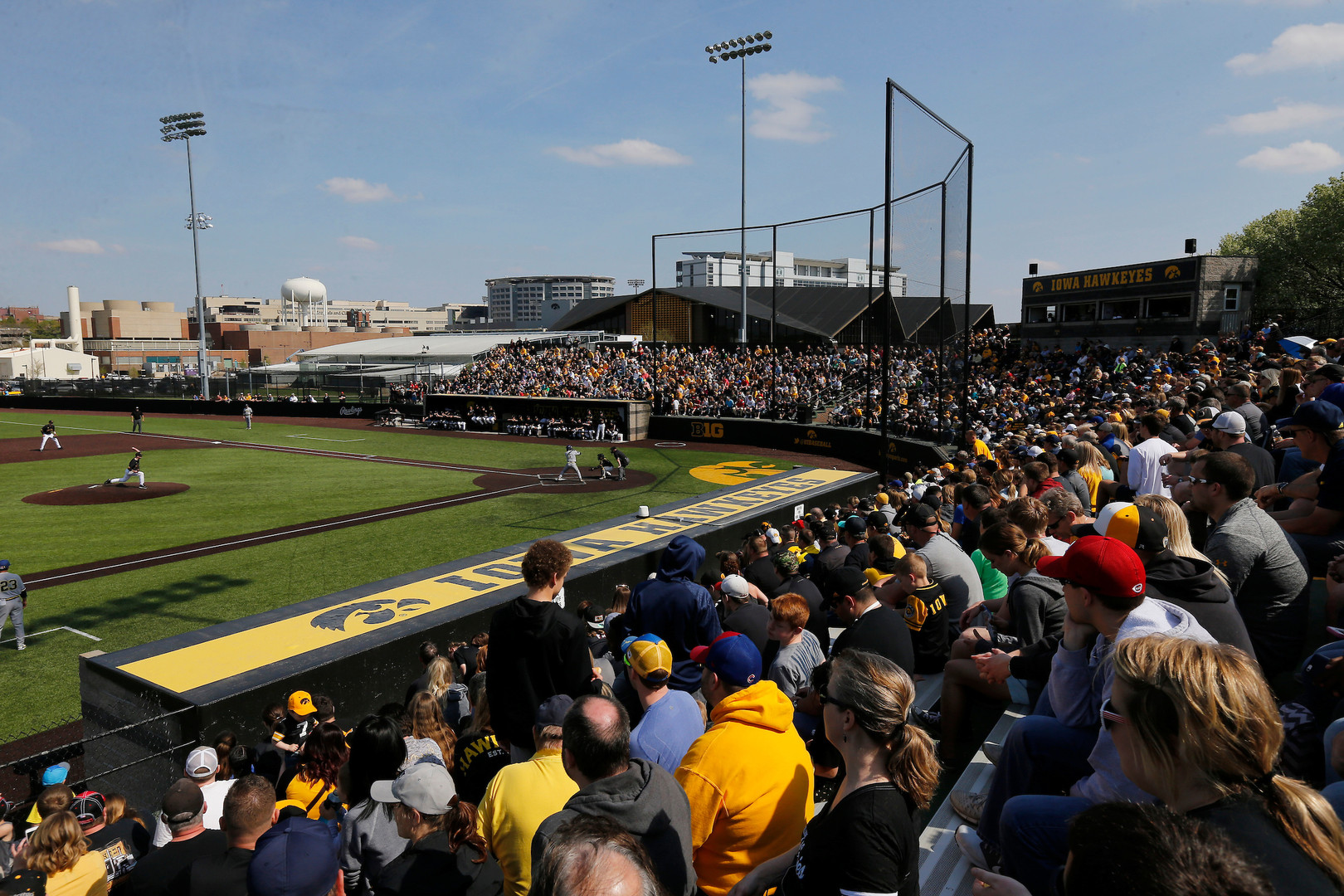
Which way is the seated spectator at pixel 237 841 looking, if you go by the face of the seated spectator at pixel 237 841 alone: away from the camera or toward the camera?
away from the camera

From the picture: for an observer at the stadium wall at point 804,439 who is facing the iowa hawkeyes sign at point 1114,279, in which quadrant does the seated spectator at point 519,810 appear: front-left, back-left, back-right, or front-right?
back-right

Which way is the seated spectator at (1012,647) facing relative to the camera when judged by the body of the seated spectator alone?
to the viewer's left

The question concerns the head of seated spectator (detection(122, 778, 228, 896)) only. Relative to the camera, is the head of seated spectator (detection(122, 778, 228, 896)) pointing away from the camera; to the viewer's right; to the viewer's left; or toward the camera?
away from the camera

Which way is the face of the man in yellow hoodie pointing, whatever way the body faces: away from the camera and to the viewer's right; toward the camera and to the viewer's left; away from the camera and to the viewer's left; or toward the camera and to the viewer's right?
away from the camera and to the viewer's left

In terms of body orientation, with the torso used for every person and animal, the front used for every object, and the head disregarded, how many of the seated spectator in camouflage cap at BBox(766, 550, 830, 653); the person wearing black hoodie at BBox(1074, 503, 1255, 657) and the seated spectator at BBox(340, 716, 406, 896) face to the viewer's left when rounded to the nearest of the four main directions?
1

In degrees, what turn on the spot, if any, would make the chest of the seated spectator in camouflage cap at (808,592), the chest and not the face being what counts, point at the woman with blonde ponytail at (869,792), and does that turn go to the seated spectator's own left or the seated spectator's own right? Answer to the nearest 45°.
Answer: approximately 180°

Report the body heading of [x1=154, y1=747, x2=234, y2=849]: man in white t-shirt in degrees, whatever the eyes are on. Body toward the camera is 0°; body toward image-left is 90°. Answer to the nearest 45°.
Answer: approximately 180°

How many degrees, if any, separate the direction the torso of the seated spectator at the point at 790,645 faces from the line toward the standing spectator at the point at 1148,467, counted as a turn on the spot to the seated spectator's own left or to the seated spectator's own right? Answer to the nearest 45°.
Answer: approximately 90° to the seated spectator's own right

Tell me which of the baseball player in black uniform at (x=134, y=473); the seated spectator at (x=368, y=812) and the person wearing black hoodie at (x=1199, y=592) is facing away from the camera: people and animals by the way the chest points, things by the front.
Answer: the seated spectator

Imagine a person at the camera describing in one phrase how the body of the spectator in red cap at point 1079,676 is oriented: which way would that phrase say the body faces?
to the viewer's left

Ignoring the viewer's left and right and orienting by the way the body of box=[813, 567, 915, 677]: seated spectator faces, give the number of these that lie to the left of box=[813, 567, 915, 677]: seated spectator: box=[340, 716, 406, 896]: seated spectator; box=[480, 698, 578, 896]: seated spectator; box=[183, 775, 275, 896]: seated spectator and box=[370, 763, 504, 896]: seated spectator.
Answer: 4

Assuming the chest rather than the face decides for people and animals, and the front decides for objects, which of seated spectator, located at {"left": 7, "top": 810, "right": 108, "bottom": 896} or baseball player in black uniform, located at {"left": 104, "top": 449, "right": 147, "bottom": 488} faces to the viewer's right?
the baseball player in black uniform

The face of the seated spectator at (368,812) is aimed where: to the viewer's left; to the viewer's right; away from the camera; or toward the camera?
away from the camera
